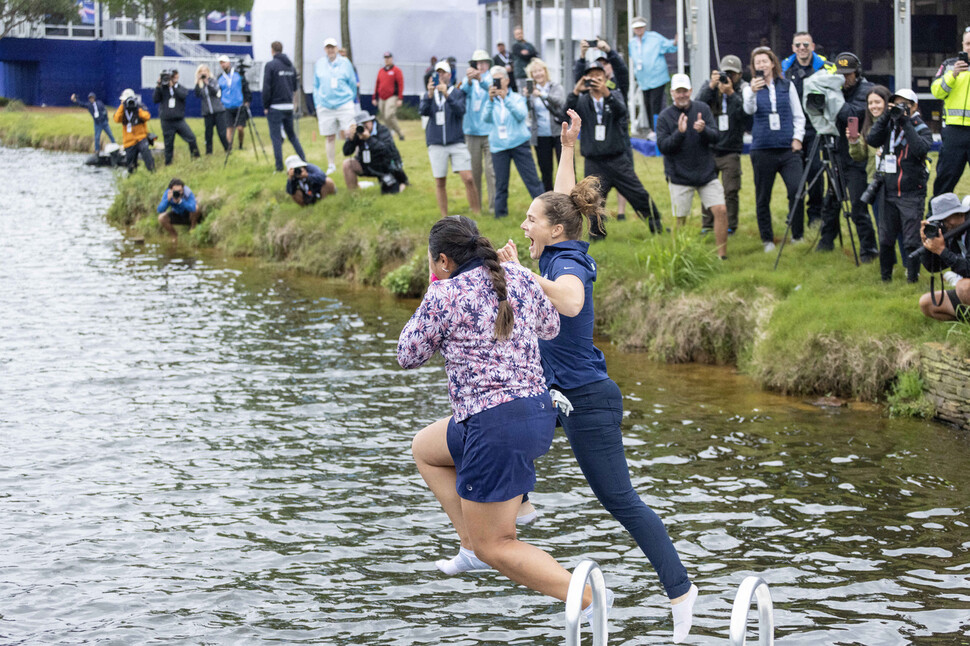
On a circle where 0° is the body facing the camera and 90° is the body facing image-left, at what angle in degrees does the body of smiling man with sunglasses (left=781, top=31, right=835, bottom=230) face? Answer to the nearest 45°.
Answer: approximately 0°

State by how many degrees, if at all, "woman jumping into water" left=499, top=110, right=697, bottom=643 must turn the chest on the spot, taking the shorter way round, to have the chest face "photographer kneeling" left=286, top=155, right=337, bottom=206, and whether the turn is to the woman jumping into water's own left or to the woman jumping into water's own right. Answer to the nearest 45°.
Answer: approximately 90° to the woman jumping into water's own right

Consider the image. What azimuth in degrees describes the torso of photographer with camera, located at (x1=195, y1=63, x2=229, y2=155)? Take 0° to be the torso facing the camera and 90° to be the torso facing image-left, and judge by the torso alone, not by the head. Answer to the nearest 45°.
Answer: approximately 0°

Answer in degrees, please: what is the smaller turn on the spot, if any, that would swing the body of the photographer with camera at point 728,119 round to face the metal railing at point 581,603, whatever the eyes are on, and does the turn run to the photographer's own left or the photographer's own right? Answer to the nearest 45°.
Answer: approximately 45° to the photographer's own left

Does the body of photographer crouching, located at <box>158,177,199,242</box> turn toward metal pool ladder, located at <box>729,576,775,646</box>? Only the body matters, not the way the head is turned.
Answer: yes

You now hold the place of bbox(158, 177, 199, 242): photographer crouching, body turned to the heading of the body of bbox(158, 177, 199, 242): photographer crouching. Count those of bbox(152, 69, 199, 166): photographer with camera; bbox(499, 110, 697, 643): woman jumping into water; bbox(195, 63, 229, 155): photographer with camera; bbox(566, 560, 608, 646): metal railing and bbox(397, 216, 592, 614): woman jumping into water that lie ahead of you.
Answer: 3

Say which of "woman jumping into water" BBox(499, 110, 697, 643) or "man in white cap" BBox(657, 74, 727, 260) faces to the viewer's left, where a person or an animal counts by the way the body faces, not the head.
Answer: the woman jumping into water

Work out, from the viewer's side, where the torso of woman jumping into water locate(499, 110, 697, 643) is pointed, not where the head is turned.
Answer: to the viewer's left
